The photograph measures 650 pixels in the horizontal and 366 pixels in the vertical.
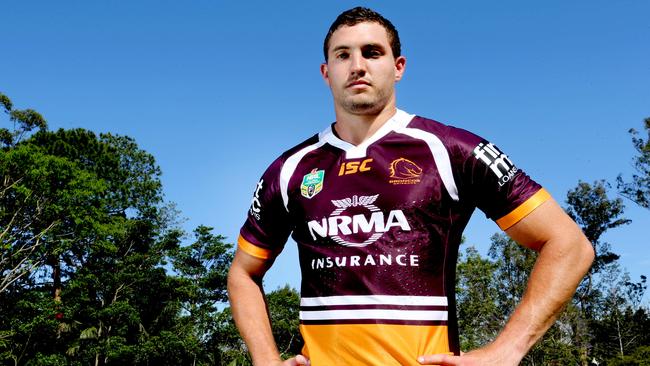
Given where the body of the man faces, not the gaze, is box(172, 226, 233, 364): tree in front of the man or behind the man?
behind

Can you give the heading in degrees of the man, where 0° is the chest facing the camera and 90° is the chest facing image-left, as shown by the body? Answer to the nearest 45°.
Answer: approximately 0°

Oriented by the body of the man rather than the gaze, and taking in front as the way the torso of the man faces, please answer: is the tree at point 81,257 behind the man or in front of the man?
behind
